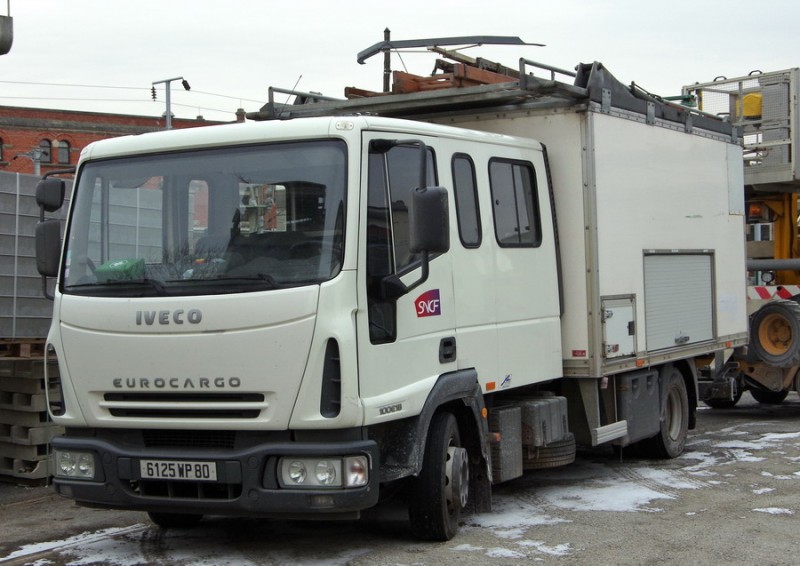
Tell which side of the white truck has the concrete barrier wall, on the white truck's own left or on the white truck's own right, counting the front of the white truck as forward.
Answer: on the white truck's own right

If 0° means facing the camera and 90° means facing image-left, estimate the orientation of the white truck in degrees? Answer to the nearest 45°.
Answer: approximately 45°

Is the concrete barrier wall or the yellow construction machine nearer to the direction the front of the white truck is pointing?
the concrete barrier wall

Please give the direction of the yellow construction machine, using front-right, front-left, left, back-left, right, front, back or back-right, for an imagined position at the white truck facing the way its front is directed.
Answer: back

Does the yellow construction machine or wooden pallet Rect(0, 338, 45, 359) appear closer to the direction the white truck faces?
the wooden pallet
